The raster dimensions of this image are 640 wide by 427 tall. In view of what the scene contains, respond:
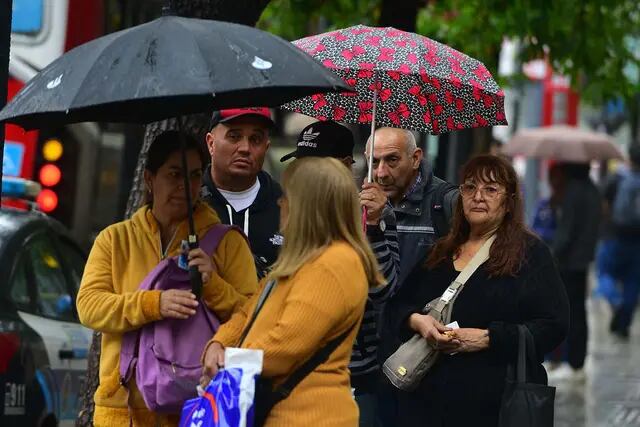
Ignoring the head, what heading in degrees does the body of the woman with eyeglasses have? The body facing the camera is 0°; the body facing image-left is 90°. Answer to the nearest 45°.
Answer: approximately 45°

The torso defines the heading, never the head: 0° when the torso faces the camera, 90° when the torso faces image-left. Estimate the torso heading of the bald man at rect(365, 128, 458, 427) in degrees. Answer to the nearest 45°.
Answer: approximately 45°
